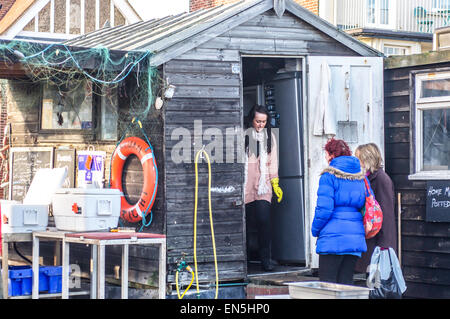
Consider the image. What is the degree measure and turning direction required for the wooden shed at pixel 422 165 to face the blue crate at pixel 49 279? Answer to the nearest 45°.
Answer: approximately 45° to its right

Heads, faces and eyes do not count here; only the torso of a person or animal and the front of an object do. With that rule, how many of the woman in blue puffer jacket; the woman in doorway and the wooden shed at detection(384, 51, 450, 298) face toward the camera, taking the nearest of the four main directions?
2

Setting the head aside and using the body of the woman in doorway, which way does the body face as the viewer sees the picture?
toward the camera

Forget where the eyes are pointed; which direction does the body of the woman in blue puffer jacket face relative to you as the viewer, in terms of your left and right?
facing away from the viewer and to the left of the viewer

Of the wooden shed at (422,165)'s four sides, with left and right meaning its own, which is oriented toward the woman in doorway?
right

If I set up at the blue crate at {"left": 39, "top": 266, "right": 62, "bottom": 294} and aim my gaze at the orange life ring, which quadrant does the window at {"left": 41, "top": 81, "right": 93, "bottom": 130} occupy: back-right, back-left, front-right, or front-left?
front-left

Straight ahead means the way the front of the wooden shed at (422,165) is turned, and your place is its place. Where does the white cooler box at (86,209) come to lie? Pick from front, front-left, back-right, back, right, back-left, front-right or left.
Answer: front-right

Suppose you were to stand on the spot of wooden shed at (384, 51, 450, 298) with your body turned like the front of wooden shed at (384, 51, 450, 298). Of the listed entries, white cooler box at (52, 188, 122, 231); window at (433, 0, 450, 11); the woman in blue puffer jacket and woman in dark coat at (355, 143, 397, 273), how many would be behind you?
1

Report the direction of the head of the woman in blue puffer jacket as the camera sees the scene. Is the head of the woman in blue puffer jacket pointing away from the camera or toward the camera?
away from the camera

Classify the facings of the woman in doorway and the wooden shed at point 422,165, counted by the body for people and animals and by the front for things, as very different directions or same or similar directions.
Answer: same or similar directions

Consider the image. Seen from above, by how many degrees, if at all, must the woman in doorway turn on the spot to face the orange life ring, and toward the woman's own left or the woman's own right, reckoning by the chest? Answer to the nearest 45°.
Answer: approximately 45° to the woman's own right

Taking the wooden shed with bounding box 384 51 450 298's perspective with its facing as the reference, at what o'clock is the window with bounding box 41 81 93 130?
The window is roughly at 3 o'clock from the wooden shed.

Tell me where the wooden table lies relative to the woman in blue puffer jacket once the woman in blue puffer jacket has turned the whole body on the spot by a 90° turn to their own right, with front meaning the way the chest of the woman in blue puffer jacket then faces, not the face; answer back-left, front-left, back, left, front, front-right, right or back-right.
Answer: back-left

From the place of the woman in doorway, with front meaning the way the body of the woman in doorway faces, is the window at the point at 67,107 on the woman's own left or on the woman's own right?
on the woman's own right

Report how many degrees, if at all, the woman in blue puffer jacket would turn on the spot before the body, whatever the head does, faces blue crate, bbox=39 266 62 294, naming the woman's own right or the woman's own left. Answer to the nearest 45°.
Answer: approximately 45° to the woman's own left

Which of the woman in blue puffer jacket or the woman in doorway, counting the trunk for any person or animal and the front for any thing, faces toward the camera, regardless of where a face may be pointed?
the woman in doorway

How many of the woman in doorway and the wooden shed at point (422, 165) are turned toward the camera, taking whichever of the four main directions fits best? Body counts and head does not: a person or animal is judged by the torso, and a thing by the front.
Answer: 2

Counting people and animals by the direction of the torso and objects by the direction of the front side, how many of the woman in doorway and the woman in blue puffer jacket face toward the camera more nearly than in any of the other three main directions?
1

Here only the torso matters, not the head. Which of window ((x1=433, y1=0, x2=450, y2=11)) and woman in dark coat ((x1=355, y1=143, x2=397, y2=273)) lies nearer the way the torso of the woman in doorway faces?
the woman in dark coat

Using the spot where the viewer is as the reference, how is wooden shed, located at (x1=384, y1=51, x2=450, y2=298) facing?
facing the viewer
